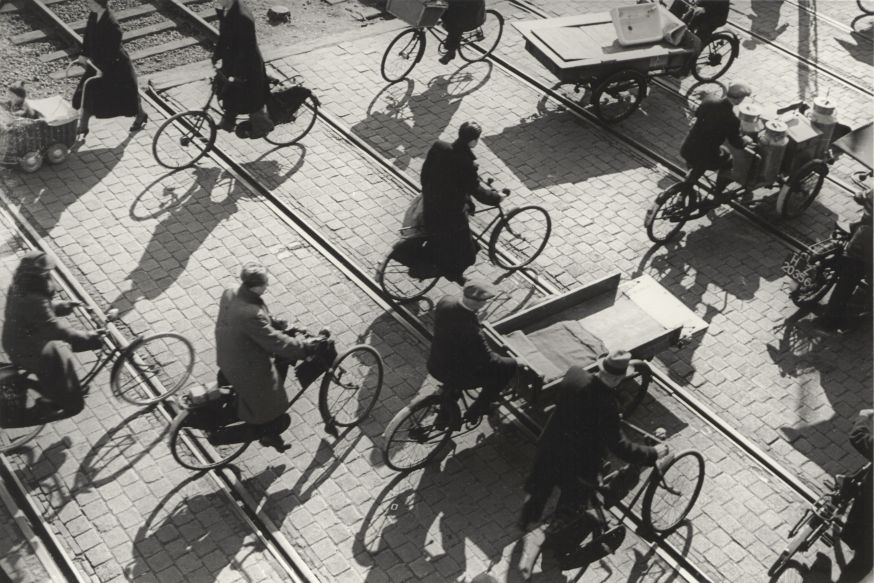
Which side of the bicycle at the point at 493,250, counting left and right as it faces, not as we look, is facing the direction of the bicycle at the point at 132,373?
back

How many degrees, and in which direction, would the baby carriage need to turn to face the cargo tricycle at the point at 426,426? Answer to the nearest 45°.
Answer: approximately 90° to its left

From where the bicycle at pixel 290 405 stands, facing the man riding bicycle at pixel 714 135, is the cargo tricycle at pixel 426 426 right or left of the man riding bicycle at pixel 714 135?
right

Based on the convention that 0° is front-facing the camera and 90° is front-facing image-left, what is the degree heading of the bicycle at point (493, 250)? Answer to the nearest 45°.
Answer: approximately 225°

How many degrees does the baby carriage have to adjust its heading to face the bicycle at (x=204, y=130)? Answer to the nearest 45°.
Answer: approximately 135° to its left

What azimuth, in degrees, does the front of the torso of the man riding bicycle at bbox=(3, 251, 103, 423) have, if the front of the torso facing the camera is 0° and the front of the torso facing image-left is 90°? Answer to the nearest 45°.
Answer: approximately 225°

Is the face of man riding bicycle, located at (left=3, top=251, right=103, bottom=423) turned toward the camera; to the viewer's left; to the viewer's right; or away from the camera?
to the viewer's right

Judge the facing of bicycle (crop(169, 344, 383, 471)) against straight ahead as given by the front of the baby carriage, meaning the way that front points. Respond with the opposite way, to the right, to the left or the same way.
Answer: the opposite way

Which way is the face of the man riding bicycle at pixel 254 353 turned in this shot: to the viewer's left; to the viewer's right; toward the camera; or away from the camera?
to the viewer's right
